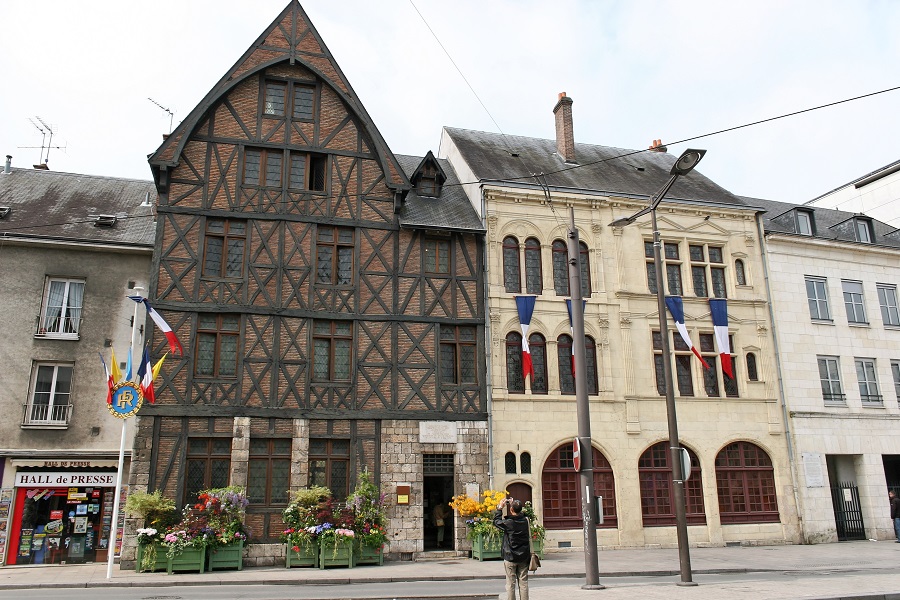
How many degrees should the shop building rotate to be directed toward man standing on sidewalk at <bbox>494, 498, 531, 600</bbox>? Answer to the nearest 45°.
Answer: approximately 45° to its left

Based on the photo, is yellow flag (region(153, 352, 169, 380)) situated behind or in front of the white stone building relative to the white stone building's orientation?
in front

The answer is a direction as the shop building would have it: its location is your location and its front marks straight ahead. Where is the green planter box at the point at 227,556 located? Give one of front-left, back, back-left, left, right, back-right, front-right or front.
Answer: front-left

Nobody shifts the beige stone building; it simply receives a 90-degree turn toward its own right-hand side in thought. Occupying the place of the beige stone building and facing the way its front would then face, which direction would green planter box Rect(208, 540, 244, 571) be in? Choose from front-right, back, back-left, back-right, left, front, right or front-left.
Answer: front-left

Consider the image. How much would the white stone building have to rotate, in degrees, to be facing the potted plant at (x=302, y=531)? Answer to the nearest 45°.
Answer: approximately 45° to its right

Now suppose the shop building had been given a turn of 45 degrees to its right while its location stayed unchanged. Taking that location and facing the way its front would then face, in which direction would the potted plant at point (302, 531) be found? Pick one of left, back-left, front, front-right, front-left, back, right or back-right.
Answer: left

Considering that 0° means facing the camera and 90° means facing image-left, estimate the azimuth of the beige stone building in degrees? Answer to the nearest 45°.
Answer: approximately 0°

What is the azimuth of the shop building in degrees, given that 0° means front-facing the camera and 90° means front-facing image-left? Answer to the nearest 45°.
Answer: approximately 0°
